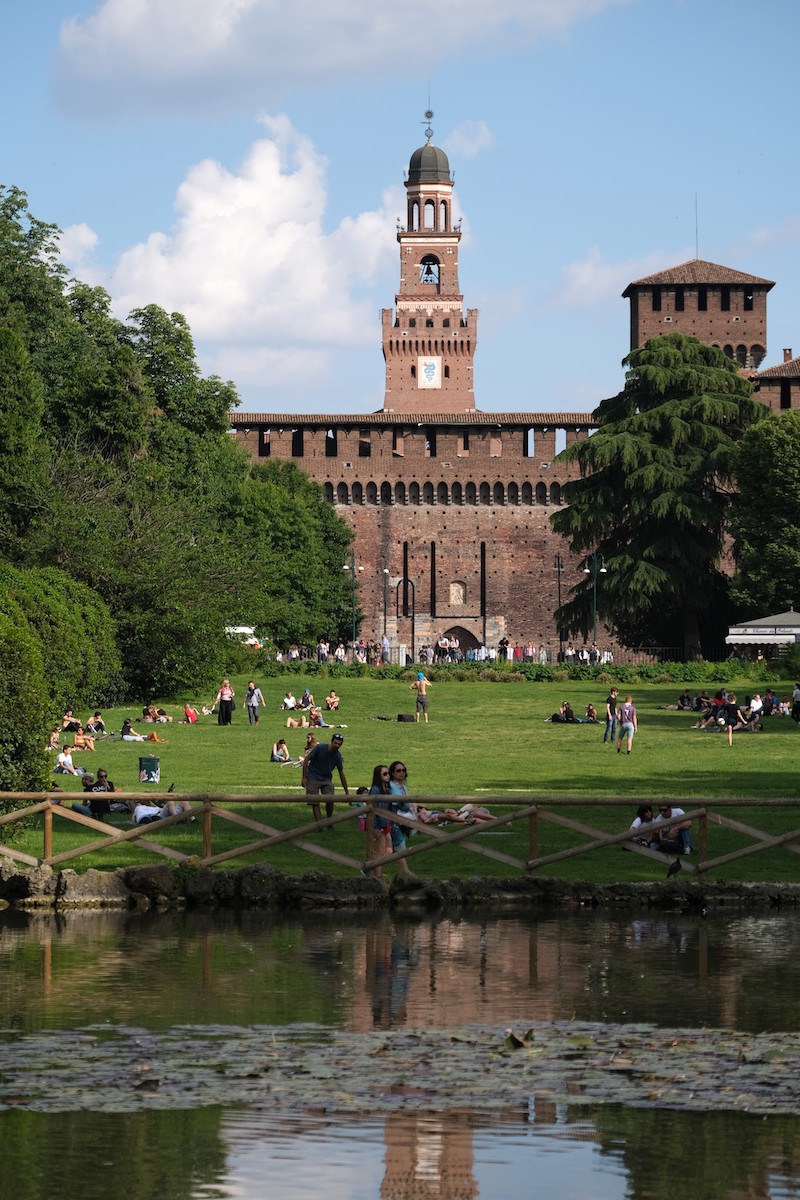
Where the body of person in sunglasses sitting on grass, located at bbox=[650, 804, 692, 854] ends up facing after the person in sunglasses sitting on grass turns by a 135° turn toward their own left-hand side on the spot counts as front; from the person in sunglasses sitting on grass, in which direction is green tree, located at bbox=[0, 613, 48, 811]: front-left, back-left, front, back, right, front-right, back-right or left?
back

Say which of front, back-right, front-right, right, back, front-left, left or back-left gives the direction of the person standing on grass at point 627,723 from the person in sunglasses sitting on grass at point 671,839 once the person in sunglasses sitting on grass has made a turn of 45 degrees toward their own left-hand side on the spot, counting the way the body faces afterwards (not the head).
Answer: back

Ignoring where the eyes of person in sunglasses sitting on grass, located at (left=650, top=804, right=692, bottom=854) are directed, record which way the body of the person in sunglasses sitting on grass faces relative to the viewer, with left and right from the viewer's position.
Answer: facing the viewer and to the left of the viewer
